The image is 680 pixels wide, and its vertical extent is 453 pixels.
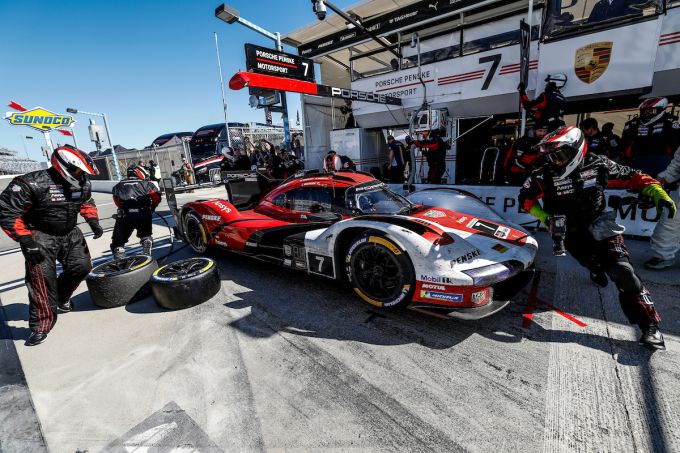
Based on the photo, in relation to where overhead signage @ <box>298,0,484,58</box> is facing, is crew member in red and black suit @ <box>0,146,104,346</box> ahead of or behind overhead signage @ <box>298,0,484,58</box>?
ahead

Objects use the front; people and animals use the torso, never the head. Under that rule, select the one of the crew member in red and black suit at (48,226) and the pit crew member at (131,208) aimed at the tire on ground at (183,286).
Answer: the crew member in red and black suit

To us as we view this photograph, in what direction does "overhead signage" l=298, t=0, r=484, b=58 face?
facing the viewer and to the left of the viewer

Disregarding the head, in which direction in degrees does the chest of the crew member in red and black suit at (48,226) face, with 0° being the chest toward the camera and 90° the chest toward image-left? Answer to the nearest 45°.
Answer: approximately 315°

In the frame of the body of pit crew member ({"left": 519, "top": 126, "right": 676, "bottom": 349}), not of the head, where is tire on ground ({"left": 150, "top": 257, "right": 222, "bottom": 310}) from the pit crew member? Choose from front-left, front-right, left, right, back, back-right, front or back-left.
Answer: front

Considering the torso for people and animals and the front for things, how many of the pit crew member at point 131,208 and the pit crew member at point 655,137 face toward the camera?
1

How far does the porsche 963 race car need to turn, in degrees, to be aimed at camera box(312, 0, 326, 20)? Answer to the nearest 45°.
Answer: approximately 135° to its left

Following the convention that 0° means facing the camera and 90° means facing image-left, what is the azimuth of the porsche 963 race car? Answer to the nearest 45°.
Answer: approximately 315°

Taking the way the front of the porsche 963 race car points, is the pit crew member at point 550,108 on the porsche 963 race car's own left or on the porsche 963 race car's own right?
on the porsche 963 race car's own left

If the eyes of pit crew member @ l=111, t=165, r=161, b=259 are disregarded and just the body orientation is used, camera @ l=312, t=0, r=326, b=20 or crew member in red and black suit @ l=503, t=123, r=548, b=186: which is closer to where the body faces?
the camera

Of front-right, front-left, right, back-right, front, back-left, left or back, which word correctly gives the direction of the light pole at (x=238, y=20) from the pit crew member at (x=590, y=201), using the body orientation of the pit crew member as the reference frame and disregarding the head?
back-right

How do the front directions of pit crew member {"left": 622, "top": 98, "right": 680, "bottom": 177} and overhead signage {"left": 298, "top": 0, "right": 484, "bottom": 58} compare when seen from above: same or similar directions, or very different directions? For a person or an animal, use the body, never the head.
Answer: same or similar directions

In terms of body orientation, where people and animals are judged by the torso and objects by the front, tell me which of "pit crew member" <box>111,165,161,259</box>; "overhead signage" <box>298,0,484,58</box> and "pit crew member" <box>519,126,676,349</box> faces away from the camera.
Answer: "pit crew member" <box>111,165,161,259</box>

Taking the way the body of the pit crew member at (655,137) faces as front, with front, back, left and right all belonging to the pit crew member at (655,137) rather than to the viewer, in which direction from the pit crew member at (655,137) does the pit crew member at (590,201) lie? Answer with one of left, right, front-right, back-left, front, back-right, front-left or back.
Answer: front

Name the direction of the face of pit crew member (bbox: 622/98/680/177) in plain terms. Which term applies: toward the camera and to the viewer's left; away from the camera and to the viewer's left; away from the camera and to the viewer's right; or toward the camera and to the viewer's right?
toward the camera and to the viewer's left

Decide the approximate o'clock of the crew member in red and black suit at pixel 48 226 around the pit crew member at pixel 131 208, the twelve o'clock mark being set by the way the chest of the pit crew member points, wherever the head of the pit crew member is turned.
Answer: The crew member in red and black suit is roughly at 7 o'clock from the pit crew member.

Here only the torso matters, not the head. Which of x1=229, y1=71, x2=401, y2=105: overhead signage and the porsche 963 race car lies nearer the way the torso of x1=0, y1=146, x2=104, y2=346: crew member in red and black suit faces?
the porsche 963 race car

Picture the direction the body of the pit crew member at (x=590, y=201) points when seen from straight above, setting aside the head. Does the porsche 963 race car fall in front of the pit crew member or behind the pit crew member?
in front

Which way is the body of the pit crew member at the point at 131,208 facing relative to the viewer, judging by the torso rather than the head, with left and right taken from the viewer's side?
facing away from the viewer

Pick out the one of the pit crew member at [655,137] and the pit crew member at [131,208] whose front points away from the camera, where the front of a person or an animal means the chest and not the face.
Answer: the pit crew member at [131,208]

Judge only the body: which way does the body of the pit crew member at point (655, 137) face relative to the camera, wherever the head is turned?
toward the camera

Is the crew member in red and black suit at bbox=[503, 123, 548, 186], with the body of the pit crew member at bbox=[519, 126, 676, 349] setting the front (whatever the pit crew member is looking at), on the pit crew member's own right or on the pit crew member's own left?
on the pit crew member's own right
